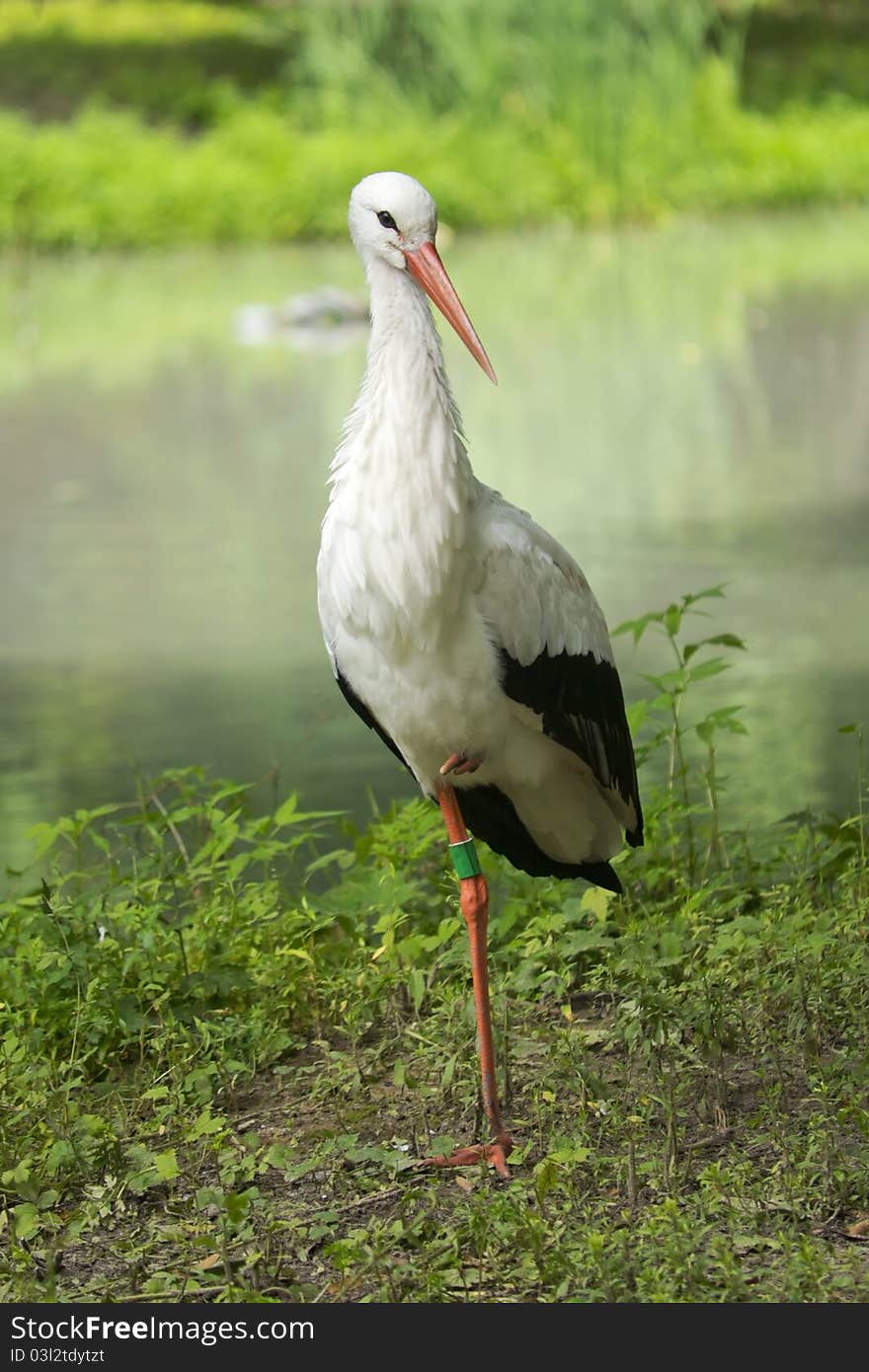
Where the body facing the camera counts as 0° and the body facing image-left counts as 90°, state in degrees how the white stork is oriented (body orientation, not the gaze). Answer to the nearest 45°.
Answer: approximately 45°
